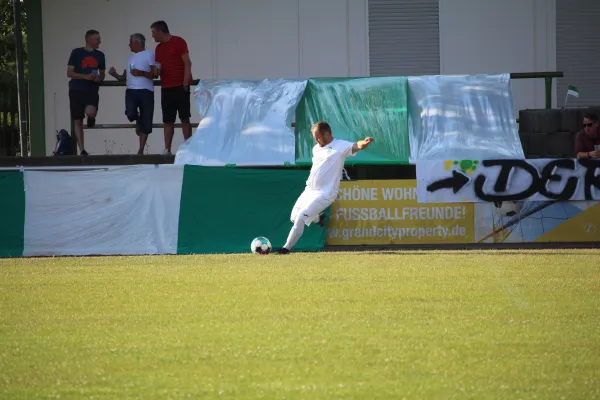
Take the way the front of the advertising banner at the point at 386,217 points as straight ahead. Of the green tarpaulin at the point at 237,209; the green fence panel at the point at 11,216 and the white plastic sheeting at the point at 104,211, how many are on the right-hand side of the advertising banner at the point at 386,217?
3

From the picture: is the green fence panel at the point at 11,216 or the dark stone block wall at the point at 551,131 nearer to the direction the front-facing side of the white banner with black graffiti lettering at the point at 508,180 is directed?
the green fence panel

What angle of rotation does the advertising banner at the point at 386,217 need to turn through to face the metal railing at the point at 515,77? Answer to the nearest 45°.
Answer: approximately 135° to its left

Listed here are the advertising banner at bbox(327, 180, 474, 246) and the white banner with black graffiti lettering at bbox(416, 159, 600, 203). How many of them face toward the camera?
2

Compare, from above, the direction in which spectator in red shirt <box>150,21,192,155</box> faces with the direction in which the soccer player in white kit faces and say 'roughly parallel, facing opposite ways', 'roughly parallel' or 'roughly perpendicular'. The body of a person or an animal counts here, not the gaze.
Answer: roughly parallel

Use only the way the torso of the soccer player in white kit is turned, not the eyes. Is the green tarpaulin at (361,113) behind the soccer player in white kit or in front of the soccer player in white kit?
behind

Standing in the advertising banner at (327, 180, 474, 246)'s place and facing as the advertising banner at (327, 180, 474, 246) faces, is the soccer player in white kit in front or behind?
in front

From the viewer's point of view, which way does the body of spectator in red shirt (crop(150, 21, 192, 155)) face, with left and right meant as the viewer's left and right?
facing the viewer and to the left of the viewer

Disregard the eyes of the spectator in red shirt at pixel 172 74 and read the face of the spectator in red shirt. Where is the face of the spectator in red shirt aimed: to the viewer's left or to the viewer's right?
to the viewer's left

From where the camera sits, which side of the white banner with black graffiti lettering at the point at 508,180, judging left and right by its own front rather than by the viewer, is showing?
front

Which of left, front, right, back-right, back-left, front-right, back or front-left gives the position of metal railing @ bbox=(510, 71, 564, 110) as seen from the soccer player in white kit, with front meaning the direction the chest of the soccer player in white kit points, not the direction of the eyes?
back

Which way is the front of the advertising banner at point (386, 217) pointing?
toward the camera

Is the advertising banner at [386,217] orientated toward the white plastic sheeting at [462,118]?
no

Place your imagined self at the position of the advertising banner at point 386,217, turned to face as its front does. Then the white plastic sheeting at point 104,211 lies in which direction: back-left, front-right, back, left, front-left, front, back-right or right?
right

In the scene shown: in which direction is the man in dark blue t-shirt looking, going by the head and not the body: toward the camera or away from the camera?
toward the camera

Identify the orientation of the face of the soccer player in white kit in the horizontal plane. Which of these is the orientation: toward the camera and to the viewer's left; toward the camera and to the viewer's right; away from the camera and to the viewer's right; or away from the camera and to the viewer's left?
toward the camera and to the viewer's left

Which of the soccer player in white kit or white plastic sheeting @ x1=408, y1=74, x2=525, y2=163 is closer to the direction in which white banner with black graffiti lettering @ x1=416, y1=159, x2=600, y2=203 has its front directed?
the soccer player in white kit
